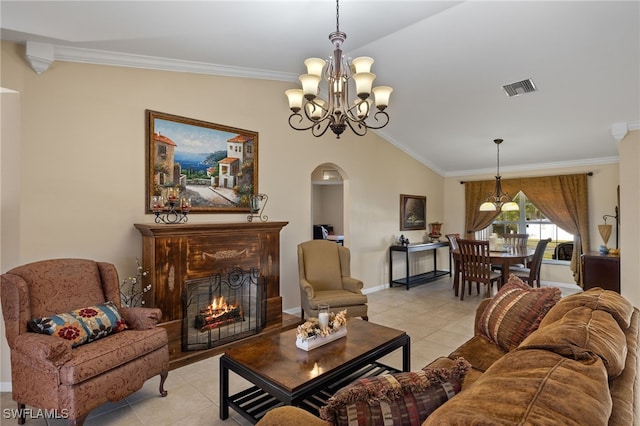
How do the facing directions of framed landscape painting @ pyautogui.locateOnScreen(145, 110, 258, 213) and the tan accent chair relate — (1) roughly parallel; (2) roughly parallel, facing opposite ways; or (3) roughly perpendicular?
roughly parallel

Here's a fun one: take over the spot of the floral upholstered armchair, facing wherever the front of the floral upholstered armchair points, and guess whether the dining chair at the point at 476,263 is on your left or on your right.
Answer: on your left

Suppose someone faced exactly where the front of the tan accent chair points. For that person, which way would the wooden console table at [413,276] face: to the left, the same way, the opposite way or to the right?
the same way

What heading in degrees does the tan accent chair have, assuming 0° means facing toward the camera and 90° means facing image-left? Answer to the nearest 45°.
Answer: approximately 315°

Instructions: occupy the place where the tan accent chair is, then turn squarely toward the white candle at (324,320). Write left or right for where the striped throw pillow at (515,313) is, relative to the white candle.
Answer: left

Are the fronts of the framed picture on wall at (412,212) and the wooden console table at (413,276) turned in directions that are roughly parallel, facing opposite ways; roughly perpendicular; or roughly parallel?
roughly parallel

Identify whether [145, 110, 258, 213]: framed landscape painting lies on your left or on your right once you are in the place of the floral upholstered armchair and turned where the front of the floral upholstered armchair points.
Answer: on your left

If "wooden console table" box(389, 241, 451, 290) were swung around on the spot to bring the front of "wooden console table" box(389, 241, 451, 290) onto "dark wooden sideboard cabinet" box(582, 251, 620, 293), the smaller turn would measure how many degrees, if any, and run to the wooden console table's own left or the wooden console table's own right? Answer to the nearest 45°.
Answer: approximately 45° to the wooden console table's own left

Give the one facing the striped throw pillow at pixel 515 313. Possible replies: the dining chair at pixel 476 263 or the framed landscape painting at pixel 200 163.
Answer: the framed landscape painting

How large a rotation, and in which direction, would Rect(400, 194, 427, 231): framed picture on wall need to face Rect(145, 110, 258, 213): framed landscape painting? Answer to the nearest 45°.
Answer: approximately 90° to its right

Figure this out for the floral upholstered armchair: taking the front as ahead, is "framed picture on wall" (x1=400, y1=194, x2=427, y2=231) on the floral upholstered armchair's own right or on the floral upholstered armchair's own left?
on the floral upholstered armchair's own left

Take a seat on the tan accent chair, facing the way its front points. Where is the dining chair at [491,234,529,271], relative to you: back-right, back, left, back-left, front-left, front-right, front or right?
left

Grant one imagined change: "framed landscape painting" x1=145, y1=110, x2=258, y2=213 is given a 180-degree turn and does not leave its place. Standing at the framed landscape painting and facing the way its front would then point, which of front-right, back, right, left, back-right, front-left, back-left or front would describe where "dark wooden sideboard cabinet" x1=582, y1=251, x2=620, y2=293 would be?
back-right

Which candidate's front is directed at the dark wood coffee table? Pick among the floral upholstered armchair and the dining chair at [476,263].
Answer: the floral upholstered armchair

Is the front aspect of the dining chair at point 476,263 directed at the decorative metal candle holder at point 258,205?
no

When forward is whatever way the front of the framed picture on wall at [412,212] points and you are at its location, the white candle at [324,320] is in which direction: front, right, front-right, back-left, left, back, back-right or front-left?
front-right

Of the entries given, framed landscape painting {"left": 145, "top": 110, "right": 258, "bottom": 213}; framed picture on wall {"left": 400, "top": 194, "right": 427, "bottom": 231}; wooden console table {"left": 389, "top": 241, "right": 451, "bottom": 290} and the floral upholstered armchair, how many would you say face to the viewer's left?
0

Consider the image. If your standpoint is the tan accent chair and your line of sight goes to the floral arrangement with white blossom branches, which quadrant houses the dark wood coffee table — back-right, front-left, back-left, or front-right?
front-left

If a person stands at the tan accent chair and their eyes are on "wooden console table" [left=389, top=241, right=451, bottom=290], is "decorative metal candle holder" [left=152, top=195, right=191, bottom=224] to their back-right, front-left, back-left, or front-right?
back-left
